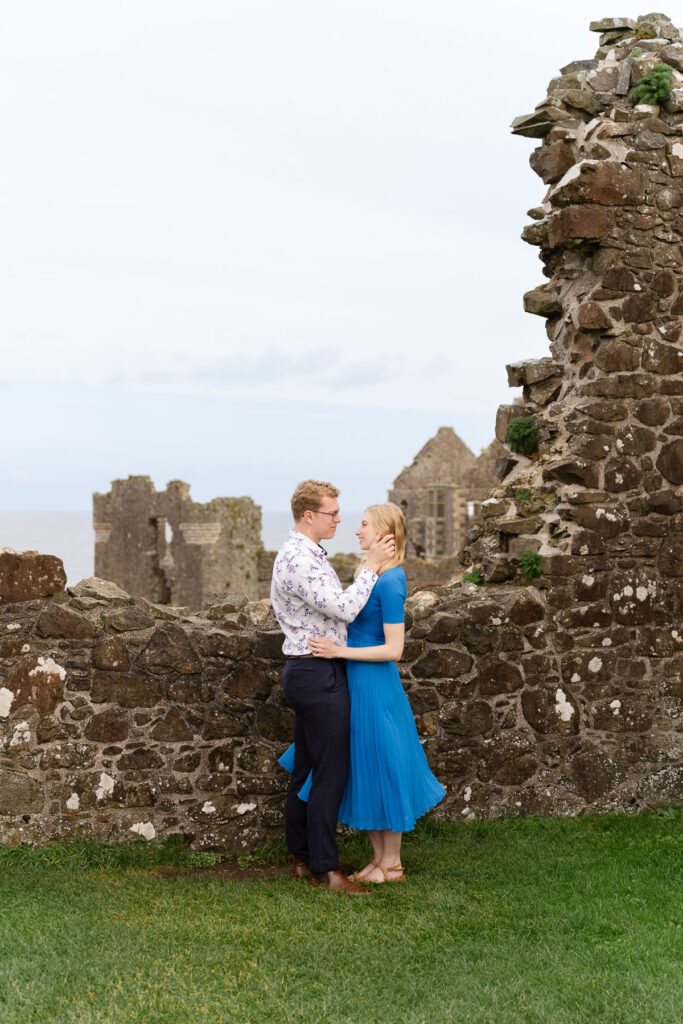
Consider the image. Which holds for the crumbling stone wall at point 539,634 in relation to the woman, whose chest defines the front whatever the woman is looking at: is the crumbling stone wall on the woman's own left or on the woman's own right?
on the woman's own right

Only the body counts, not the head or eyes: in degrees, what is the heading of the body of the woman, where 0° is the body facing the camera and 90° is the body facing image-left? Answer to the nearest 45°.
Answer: approximately 90°

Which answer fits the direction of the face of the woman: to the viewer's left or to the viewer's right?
to the viewer's left

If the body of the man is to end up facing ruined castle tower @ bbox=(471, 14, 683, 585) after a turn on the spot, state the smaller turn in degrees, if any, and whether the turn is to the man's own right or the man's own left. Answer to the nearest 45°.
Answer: approximately 45° to the man's own left

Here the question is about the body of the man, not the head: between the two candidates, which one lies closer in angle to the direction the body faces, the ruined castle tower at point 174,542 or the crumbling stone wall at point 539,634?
the crumbling stone wall

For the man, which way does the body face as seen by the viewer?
to the viewer's right

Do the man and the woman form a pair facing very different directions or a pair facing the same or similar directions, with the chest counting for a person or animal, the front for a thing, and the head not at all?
very different directions

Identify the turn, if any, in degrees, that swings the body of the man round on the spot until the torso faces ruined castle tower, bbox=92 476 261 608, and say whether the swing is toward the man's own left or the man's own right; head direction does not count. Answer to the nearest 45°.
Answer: approximately 90° to the man's own left

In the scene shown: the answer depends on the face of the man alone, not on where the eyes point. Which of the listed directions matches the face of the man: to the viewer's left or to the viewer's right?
to the viewer's right

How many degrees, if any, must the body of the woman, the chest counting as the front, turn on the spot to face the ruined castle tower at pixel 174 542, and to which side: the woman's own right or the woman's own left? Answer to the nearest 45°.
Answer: approximately 90° to the woman's own right

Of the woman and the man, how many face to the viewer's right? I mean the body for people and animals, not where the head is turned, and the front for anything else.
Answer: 1

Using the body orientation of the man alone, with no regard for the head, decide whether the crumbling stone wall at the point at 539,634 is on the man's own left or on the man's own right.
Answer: on the man's own left
